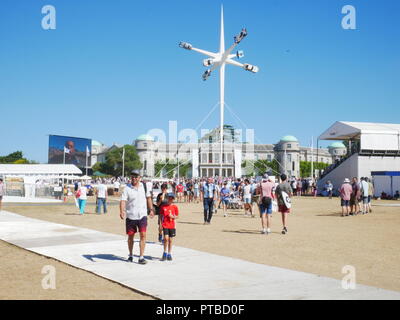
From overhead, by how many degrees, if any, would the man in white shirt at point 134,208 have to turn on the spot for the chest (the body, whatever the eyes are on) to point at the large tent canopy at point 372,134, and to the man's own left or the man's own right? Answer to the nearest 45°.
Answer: approximately 135° to the man's own left

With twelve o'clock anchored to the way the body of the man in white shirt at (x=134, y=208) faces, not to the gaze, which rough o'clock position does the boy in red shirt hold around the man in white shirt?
The boy in red shirt is roughly at 8 o'clock from the man in white shirt.
